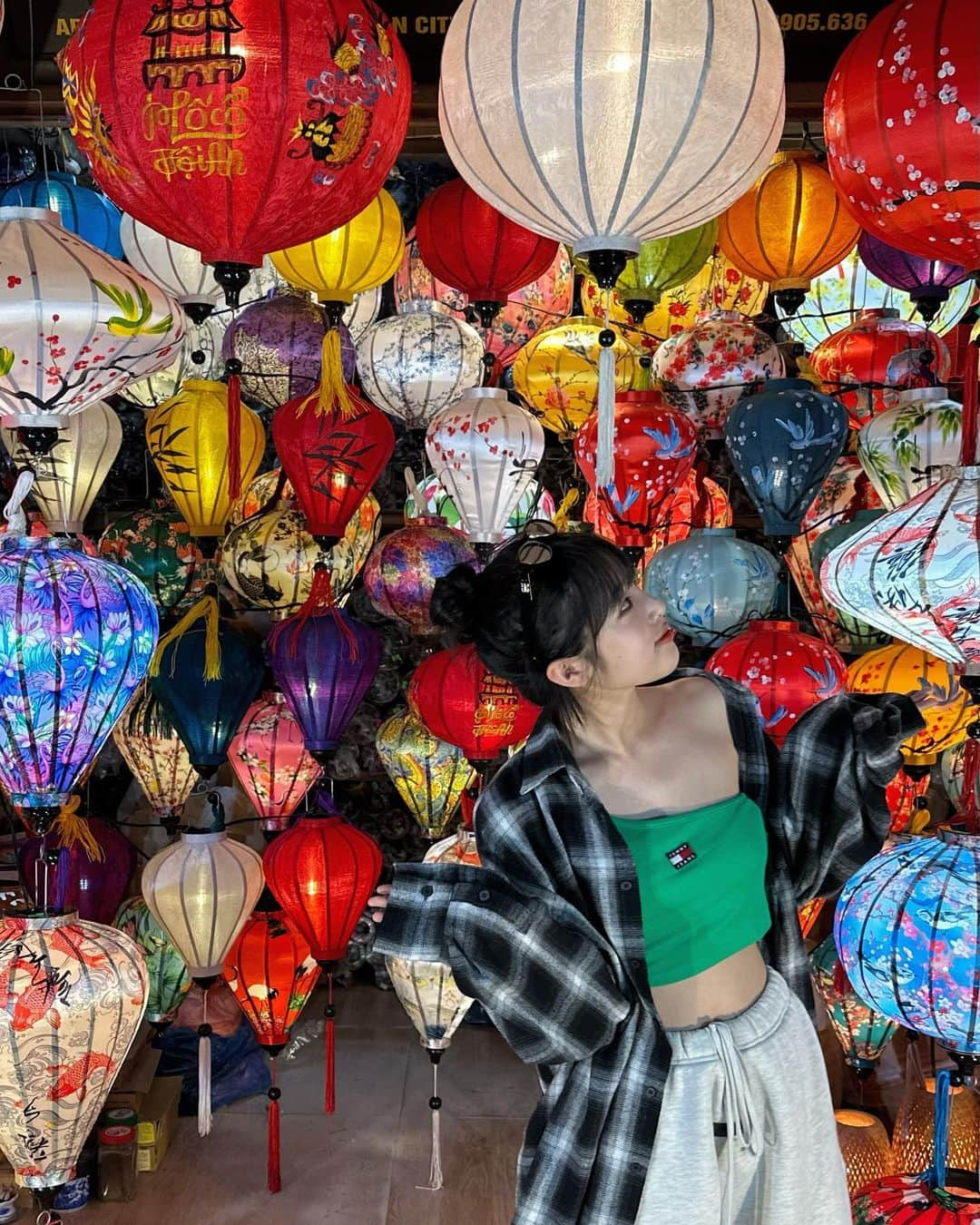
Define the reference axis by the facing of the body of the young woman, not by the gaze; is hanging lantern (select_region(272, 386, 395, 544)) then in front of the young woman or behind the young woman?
behind

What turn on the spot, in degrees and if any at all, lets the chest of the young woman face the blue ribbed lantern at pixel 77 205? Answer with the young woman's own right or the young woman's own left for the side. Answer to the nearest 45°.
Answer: approximately 180°

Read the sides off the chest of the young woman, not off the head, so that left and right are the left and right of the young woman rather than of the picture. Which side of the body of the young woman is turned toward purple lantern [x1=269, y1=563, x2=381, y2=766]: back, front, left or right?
back

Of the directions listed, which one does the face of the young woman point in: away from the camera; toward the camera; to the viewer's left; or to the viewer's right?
to the viewer's right

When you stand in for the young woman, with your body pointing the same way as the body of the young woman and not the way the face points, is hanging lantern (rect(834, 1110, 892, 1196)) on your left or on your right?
on your left
